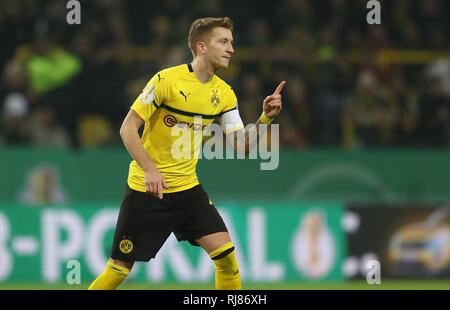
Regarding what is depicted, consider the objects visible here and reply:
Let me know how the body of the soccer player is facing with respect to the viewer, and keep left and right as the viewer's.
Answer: facing the viewer and to the right of the viewer
